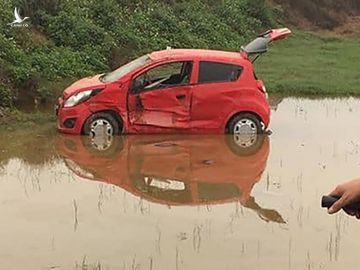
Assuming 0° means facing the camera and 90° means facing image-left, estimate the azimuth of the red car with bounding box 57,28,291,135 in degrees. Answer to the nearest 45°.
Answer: approximately 90°
